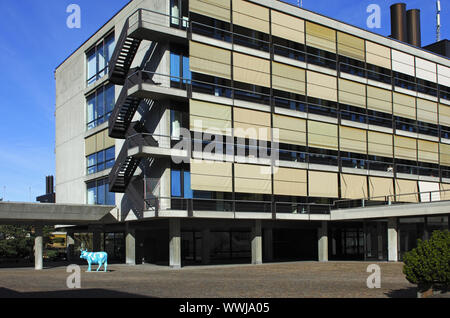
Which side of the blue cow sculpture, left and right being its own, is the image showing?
left

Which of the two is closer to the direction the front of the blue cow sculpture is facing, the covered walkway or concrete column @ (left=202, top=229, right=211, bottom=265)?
the covered walkway

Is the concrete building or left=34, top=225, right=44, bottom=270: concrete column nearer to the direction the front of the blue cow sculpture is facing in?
the concrete column

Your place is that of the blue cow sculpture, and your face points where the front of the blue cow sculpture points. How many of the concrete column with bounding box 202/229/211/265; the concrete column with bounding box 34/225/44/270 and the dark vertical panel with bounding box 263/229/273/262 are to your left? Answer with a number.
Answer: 0

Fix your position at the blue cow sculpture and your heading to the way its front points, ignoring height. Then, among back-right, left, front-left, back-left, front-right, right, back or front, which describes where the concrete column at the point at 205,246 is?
back-right

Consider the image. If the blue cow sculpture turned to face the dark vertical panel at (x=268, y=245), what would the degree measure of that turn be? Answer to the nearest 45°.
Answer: approximately 135° to its right
